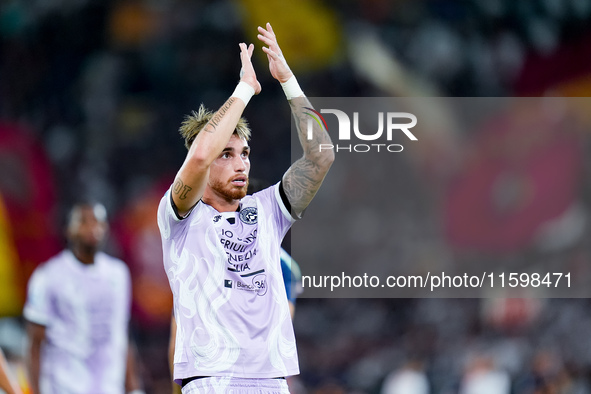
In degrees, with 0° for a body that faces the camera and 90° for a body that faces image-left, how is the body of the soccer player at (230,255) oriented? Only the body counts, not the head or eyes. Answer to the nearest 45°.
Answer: approximately 315°

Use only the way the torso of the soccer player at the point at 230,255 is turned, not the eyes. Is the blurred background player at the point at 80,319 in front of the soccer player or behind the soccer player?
behind

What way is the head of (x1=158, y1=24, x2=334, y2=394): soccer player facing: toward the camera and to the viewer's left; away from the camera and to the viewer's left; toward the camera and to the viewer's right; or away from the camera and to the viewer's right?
toward the camera and to the viewer's right
